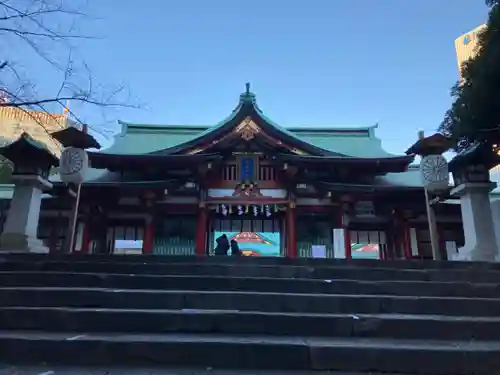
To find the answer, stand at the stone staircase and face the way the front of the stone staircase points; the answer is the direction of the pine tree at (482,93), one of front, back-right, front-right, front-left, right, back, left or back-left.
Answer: back-left

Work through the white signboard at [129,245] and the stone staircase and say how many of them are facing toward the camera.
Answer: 2

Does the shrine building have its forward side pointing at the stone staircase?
yes

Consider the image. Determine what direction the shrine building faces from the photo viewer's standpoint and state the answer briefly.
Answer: facing the viewer

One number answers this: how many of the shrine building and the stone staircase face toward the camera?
2

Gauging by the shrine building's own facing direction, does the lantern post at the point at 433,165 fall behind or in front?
in front

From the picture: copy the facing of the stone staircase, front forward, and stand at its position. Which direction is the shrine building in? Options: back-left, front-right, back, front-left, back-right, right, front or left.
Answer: back

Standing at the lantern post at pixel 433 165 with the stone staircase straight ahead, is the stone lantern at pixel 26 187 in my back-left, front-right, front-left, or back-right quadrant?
front-right

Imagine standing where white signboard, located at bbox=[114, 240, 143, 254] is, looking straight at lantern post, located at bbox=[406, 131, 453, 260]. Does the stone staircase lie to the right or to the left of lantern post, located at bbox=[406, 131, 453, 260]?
right

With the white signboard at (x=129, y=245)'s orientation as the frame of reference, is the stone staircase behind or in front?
in front

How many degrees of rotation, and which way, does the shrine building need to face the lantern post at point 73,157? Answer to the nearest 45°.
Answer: approximately 45° to its right

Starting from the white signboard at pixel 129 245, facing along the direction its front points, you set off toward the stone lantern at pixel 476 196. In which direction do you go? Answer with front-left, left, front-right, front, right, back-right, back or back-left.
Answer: front-left

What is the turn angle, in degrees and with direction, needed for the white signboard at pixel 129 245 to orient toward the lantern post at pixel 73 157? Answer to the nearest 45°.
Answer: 0° — it already faces it

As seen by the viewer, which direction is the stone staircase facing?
toward the camera

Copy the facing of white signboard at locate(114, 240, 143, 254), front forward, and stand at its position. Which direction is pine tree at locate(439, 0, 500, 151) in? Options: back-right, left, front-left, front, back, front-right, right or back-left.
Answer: front-left
